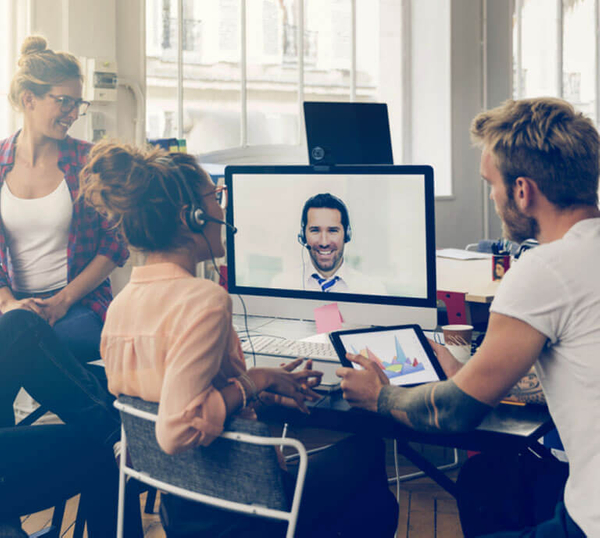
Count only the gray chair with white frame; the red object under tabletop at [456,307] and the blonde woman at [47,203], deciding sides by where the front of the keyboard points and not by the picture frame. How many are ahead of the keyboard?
1

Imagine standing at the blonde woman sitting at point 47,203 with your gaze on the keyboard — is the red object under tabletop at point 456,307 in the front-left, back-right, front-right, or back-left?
front-left

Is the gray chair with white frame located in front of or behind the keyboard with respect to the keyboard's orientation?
in front

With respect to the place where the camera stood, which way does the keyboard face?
facing the viewer

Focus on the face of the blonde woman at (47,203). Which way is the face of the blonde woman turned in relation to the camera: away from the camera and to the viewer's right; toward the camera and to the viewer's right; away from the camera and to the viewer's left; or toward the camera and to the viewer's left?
toward the camera and to the viewer's right
